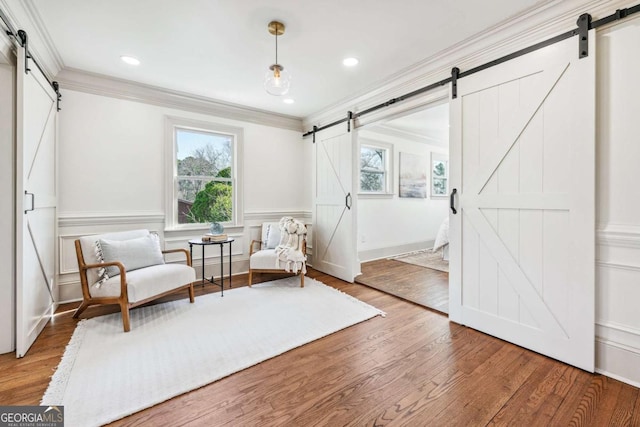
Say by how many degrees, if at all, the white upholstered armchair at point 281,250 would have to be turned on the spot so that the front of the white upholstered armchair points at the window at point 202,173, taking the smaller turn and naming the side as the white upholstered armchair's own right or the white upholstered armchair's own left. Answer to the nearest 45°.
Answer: approximately 135° to the white upholstered armchair's own right

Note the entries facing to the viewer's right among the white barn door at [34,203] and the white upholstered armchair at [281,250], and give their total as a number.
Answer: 1

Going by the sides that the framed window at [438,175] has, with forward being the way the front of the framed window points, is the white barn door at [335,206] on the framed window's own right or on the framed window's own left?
on the framed window's own right

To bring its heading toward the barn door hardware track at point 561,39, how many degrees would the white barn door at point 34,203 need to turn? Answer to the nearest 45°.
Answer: approximately 45° to its right

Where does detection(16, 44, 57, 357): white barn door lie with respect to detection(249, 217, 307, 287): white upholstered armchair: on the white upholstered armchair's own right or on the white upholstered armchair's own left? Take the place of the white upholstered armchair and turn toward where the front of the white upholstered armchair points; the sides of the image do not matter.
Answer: on the white upholstered armchair's own right

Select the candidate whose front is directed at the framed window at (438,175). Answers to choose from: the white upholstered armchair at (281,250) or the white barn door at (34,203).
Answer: the white barn door

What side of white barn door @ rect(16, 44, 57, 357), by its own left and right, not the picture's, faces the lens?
right

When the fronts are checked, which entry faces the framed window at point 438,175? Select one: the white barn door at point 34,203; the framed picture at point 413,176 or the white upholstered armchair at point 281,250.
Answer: the white barn door

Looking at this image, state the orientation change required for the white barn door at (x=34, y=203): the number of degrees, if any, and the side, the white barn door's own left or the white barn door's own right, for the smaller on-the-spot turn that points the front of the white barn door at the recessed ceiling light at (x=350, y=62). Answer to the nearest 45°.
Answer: approximately 45° to the white barn door's own right
